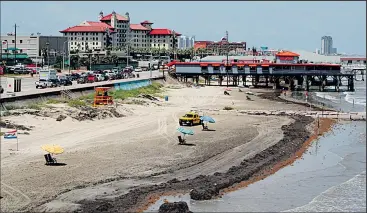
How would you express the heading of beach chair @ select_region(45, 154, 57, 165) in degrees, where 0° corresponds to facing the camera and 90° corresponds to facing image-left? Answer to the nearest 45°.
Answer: approximately 270°

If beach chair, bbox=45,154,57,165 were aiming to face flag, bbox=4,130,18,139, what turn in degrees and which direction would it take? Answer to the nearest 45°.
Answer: approximately 90° to its left
